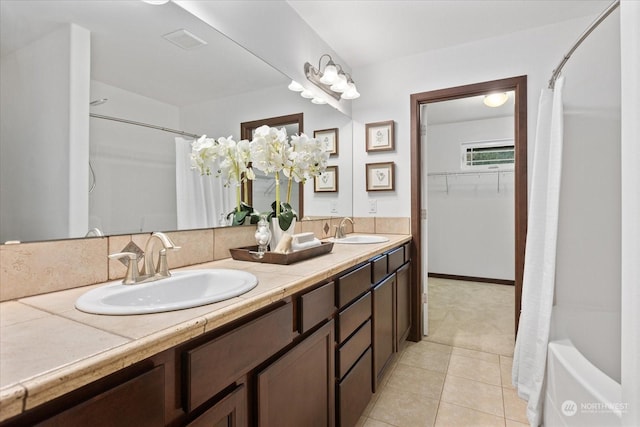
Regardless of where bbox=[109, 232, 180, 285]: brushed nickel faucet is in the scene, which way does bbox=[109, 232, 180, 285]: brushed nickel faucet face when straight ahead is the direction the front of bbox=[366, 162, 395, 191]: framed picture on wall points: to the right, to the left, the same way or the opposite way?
to the left

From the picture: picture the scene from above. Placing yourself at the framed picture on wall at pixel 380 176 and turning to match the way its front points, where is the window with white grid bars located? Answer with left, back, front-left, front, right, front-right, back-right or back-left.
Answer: back-left

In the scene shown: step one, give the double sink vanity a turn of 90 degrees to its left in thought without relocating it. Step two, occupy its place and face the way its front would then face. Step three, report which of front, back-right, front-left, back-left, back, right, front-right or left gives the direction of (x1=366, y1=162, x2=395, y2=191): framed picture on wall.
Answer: front

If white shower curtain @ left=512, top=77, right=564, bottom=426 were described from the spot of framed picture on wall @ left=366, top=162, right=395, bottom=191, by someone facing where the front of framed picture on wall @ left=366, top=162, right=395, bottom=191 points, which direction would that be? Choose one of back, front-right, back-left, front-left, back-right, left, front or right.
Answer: front-left

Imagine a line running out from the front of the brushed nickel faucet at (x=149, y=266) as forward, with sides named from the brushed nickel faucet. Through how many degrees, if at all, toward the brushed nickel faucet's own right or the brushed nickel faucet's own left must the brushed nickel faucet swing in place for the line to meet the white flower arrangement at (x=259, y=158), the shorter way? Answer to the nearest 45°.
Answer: approximately 90° to the brushed nickel faucet's own left

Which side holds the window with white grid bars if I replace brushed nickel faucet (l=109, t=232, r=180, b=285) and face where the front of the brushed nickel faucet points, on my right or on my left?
on my left

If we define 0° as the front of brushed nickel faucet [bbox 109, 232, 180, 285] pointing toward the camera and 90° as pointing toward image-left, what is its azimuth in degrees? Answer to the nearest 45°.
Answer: approximately 315°

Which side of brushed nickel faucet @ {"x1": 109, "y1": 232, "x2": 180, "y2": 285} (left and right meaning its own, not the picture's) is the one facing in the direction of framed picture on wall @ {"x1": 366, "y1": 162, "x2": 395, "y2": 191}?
left

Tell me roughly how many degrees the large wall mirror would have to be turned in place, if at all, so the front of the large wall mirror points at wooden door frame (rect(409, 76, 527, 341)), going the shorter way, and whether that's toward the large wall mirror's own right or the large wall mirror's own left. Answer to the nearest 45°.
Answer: approximately 45° to the large wall mirror's own left

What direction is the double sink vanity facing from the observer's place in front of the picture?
facing the viewer and to the right of the viewer

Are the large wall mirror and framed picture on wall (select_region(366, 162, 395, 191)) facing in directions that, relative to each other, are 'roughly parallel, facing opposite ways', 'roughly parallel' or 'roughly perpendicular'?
roughly perpendicular

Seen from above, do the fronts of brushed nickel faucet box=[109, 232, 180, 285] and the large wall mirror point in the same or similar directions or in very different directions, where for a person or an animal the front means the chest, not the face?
same or similar directions

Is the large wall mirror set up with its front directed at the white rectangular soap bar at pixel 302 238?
no

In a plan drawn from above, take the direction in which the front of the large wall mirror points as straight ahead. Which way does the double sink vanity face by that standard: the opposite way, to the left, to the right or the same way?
the same way

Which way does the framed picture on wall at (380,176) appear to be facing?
toward the camera

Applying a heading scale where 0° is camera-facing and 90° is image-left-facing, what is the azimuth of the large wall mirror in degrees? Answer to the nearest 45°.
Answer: approximately 315°
